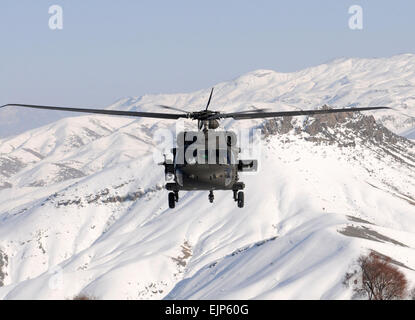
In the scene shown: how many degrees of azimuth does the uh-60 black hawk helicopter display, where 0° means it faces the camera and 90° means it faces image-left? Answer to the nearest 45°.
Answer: approximately 0°
